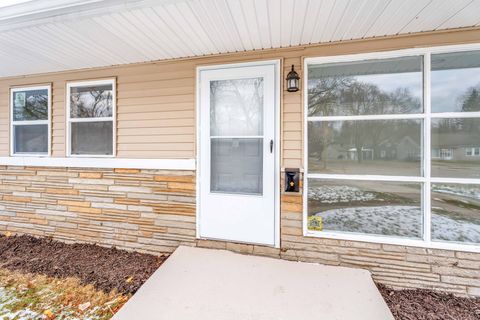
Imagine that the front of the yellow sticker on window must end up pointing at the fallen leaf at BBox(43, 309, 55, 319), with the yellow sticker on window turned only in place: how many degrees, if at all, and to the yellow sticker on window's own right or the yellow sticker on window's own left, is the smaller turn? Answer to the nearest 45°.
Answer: approximately 45° to the yellow sticker on window's own right

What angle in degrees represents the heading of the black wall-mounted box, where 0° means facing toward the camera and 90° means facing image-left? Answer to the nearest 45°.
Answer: approximately 0°

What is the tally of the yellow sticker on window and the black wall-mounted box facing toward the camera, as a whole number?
2

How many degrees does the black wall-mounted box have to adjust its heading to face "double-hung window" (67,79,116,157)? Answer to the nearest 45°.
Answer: approximately 90° to its right

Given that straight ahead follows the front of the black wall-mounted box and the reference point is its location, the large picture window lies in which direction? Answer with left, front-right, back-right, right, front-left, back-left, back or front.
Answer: left

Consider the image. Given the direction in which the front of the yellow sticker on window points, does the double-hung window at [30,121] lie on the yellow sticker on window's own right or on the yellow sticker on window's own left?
on the yellow sticker on window's own right
